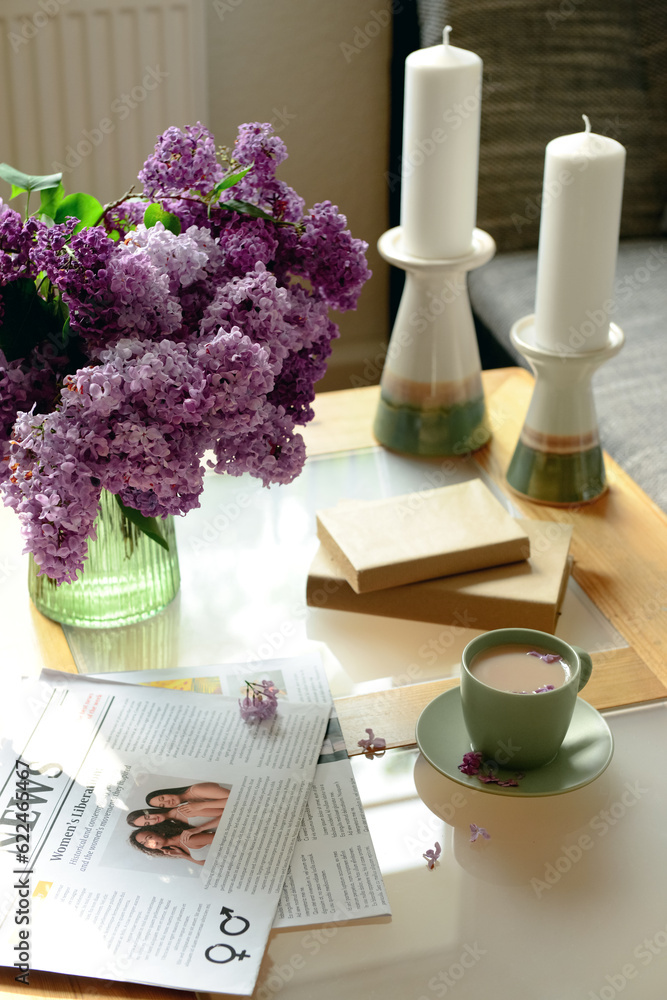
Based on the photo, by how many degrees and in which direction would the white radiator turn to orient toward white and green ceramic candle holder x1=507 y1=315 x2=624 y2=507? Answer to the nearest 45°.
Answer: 0° — it already faces it

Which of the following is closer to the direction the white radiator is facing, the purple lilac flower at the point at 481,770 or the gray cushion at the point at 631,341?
the purple lilac flower

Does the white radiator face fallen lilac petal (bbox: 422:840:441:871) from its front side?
yes

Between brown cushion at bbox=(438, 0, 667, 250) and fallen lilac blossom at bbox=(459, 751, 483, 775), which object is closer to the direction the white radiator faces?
the fallen lilac blossom

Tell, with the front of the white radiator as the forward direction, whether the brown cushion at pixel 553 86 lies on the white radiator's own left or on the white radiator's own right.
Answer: on the white radiator's own left

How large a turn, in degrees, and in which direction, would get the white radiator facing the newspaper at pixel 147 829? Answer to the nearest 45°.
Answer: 0° — it already faces it

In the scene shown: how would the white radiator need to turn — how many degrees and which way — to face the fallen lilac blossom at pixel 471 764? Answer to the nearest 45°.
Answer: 0° — it already faces it

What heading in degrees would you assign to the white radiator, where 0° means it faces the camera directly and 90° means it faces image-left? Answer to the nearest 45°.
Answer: approximately 0°

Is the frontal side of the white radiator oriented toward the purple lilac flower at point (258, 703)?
yes
